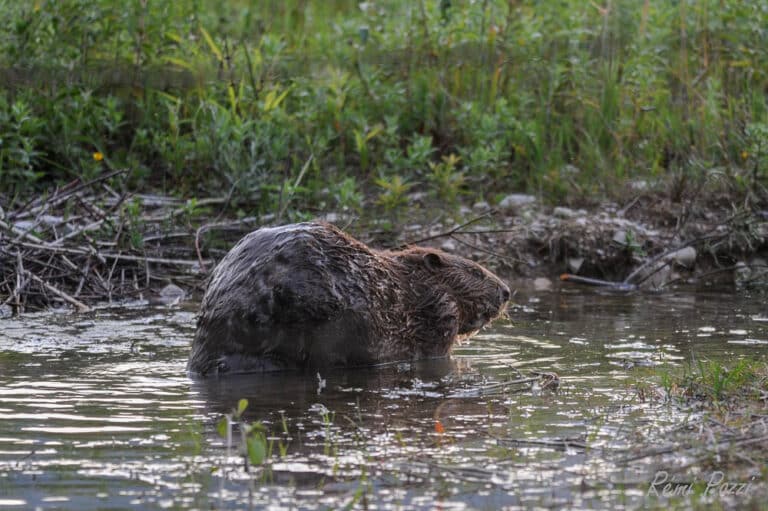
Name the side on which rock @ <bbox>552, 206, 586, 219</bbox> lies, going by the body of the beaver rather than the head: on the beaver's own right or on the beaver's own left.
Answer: on the beaver's own left

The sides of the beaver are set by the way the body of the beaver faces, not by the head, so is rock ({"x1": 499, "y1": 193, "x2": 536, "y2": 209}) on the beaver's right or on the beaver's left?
on the beaver's left

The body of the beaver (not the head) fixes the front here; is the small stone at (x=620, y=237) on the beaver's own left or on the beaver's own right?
on the beaver's own left

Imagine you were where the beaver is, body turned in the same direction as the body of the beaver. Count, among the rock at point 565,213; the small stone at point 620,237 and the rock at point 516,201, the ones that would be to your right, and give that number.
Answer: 0

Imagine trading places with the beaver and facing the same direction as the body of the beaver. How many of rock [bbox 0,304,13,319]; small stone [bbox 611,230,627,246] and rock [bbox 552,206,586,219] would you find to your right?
0

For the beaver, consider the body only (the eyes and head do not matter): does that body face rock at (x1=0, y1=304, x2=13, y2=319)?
no

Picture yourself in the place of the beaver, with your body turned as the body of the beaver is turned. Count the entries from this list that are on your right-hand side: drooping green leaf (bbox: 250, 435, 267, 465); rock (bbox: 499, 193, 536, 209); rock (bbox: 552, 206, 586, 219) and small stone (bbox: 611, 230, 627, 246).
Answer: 1

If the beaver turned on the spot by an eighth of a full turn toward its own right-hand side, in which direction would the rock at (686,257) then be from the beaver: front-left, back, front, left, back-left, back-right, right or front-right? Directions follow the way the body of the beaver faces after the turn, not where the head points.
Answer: left

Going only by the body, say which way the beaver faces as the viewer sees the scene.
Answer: to the viewer's right
